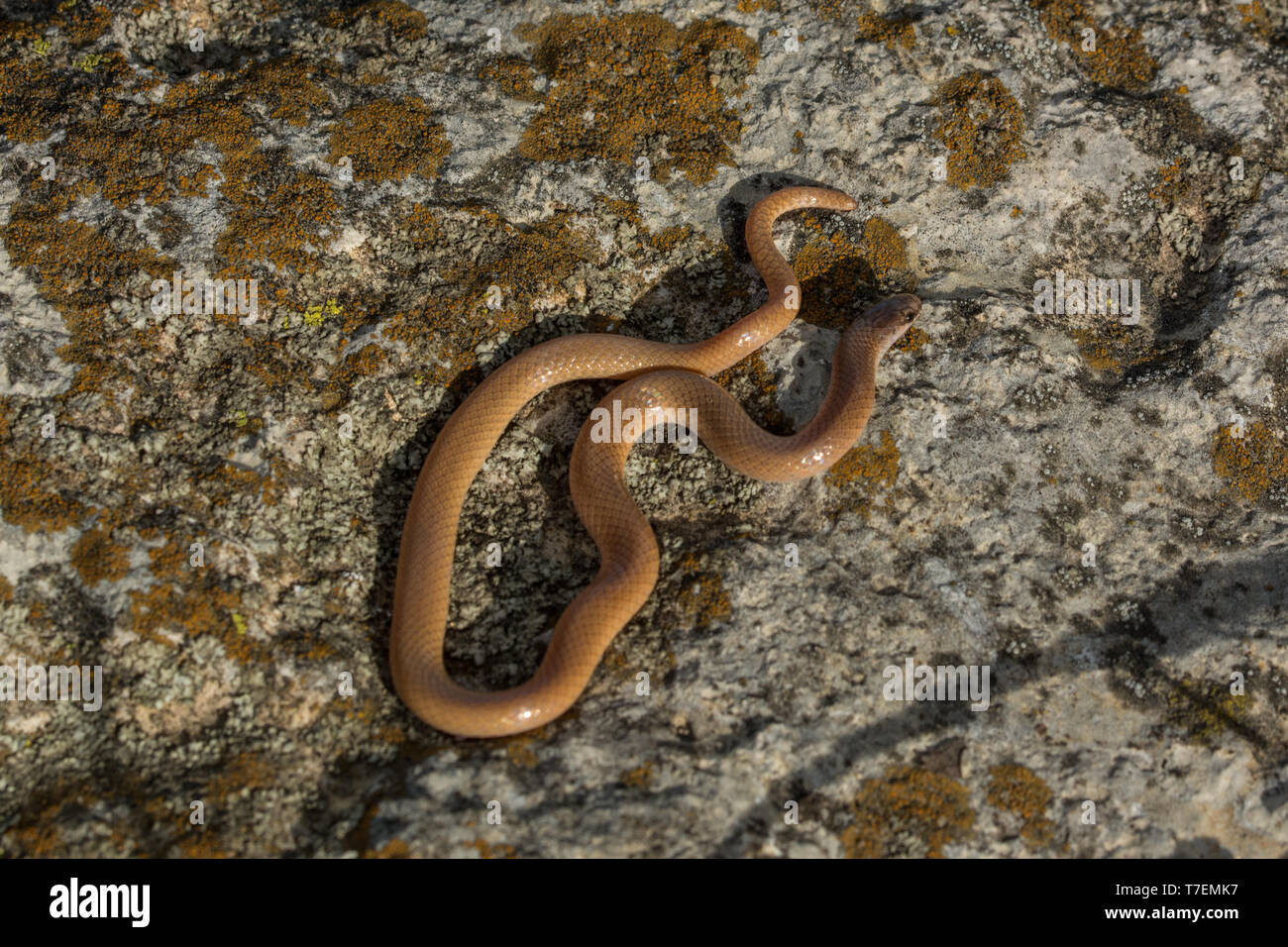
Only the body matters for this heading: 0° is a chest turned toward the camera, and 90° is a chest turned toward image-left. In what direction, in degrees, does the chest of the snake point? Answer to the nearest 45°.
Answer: approximately 225°
